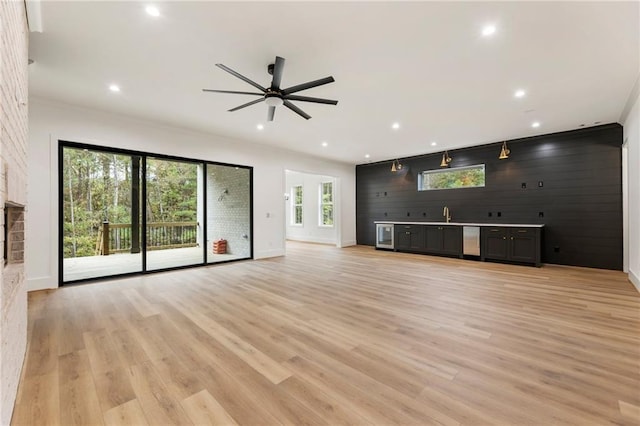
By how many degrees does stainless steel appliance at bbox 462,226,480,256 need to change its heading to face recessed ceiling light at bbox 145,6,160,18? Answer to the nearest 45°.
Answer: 0° — it already faces it

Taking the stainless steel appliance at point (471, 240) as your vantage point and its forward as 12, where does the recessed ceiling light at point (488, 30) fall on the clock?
The recessed ceiling light is roughly at 12 o'clock from the stainless steel appliance.

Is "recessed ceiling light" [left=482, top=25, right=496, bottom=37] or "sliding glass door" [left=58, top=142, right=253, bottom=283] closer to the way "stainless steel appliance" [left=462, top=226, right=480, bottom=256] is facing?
the recessed ceiling light

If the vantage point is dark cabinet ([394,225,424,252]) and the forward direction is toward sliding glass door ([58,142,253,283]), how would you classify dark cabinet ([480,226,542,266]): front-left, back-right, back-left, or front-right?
back-left

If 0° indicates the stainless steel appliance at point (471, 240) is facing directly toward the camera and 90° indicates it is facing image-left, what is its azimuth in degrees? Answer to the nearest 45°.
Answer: approximately 0°

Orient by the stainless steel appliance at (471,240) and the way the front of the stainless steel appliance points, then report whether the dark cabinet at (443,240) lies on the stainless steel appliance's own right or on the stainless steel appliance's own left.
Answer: on the stainless steel appliance's own right

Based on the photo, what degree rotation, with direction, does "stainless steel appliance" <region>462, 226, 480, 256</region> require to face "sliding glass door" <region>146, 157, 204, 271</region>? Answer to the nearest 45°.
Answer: approximately 45° to its right

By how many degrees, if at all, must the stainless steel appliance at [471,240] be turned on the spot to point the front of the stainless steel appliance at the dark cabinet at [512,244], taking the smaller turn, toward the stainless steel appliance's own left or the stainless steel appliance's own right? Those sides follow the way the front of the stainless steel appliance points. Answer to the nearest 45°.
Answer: approximately 90° to the stainless steel appliance's own left
